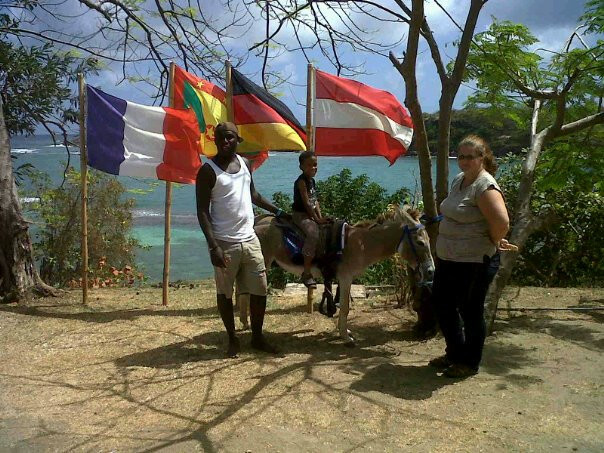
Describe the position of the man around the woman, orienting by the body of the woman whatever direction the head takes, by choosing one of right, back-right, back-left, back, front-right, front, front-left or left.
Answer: front-right

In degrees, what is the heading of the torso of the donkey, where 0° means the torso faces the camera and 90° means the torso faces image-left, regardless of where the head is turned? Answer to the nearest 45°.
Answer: approximately 270°

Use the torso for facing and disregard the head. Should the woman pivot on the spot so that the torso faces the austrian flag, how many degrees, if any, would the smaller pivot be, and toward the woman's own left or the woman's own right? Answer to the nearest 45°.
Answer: approximately 90° to the woman's own right

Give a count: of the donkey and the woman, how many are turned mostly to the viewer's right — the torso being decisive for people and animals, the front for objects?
1

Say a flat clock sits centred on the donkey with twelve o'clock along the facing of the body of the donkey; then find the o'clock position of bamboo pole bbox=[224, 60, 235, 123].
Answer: The bamboo pole is roughly at 7 o'clock from the donkey.

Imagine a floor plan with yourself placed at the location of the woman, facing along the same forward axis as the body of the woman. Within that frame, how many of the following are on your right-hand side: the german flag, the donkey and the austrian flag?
3

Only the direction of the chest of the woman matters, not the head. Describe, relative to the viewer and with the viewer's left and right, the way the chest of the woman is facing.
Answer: facing the viewer and to the left of the viewer

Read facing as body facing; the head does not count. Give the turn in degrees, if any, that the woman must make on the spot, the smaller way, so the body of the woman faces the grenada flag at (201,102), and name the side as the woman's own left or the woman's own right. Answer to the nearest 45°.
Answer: approximately 90° to the woman's own right

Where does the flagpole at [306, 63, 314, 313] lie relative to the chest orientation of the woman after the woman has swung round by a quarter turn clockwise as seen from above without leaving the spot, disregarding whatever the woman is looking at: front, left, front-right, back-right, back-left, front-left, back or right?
front

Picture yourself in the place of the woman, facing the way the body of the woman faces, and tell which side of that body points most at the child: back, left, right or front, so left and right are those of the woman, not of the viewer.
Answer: right

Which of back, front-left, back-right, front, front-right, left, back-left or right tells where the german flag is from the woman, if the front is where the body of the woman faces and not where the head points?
right
